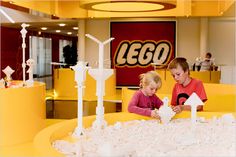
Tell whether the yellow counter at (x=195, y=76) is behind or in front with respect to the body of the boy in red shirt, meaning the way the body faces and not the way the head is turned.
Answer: behind

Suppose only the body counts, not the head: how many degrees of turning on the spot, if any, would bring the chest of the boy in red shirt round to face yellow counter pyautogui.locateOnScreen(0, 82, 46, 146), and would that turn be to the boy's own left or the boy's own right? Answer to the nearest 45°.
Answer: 0° — they already face it

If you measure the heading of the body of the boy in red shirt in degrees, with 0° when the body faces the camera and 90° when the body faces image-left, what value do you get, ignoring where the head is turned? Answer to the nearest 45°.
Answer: approximately 45°

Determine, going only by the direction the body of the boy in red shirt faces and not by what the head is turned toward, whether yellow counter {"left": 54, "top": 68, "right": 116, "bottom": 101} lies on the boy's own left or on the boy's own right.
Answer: on the boy's own right

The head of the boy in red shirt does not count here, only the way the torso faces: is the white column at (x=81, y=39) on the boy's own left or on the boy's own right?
on the boy's own right

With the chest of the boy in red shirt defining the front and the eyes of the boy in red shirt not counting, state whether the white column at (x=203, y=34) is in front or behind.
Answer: behind
